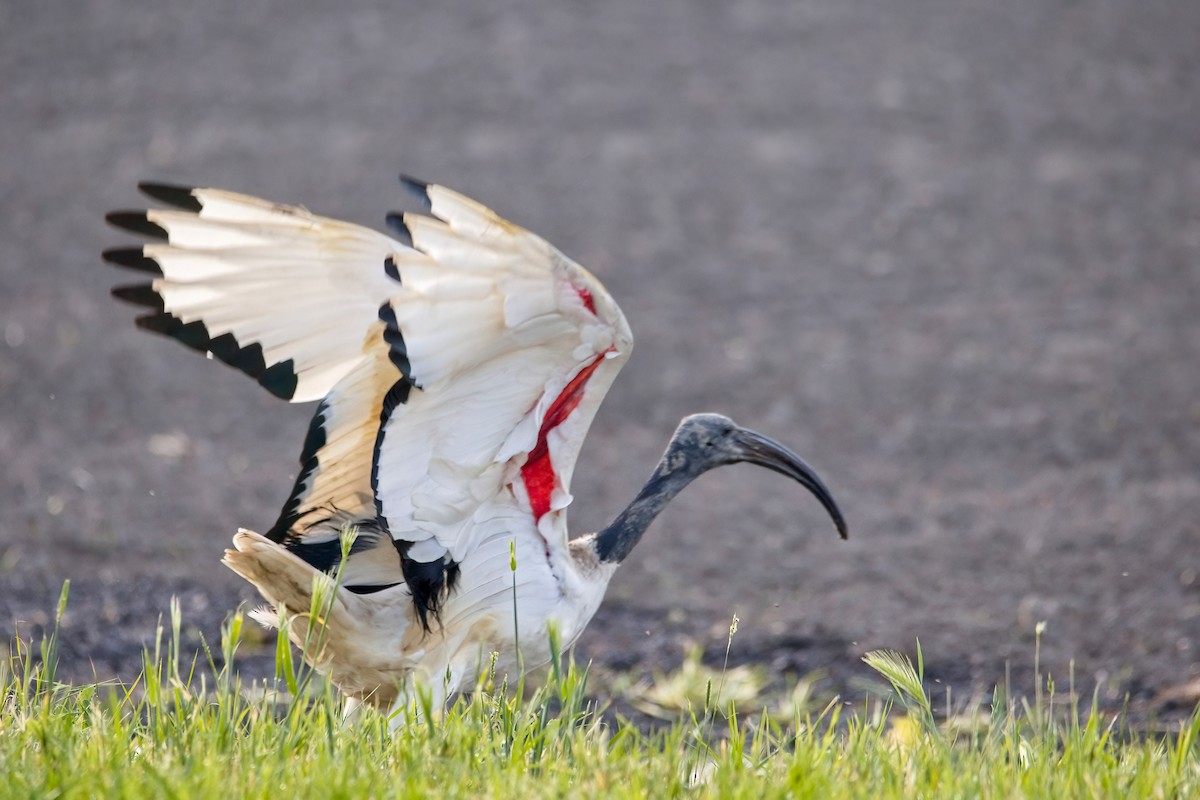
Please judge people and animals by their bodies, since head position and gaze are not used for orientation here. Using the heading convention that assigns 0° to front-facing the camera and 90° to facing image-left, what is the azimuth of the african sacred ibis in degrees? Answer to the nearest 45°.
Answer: approximately 270°
